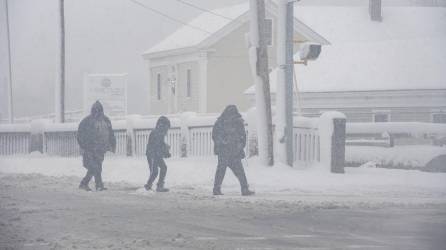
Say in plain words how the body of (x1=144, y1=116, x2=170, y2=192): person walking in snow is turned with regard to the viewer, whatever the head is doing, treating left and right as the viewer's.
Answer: facing to the right of the viewer

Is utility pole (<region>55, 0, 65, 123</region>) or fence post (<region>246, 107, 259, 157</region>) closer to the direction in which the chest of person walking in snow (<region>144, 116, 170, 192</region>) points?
the fence post

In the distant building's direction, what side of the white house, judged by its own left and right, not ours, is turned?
left

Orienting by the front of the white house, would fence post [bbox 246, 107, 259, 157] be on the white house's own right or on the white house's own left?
on the white house's own left

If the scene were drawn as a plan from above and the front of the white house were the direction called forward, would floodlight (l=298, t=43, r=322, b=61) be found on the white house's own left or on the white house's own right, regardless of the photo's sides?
on the white house's own left

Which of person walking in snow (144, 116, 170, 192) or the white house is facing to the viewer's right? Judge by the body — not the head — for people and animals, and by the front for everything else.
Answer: the person walking in snow

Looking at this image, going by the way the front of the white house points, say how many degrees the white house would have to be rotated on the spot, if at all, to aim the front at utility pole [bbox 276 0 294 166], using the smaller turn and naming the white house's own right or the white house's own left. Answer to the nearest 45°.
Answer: approximately 45° to the white house's own left

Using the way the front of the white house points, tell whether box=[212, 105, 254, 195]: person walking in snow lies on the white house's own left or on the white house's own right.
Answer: on the white house's own left

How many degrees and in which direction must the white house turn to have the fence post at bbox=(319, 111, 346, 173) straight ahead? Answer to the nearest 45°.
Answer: approximately 45° to its left

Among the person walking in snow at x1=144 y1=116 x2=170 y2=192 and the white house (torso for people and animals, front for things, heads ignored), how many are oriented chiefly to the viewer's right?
1
